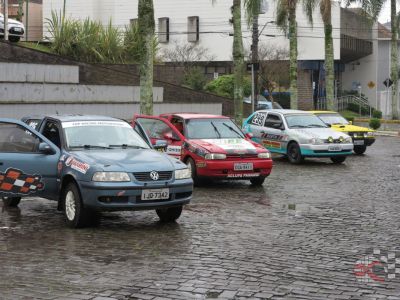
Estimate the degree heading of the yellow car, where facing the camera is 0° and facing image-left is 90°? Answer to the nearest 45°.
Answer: approximately 315°

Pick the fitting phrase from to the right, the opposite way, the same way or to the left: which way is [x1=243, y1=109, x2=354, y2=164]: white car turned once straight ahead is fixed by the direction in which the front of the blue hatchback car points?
the same way

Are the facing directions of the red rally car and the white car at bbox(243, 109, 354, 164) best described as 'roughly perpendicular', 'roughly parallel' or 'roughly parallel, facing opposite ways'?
roughly parallel

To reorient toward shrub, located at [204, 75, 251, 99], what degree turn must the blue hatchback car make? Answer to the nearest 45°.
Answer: approximately 135° to its left

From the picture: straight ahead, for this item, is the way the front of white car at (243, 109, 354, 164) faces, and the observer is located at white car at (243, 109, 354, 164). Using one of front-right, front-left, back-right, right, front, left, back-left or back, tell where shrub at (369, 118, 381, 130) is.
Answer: back-left

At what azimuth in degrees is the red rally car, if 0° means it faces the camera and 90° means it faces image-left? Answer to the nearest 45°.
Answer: approximately 315°

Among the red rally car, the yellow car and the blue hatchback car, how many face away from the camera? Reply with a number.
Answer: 0

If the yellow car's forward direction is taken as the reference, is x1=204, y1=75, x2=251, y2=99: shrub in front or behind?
behind

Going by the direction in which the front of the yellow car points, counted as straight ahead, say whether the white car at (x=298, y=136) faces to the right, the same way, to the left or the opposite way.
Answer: the same way

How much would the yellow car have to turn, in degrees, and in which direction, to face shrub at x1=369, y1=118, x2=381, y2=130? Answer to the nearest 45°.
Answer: approximately 135° to its left

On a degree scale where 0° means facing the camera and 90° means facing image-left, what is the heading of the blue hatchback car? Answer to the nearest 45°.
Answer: approximately 315°

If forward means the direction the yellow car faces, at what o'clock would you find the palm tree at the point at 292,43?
The palm tree is roughly at 7 o'clock from the yellow car.

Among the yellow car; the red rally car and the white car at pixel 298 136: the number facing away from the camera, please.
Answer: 0

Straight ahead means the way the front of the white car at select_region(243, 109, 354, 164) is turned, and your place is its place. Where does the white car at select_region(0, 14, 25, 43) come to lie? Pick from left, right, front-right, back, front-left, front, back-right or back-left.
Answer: back
